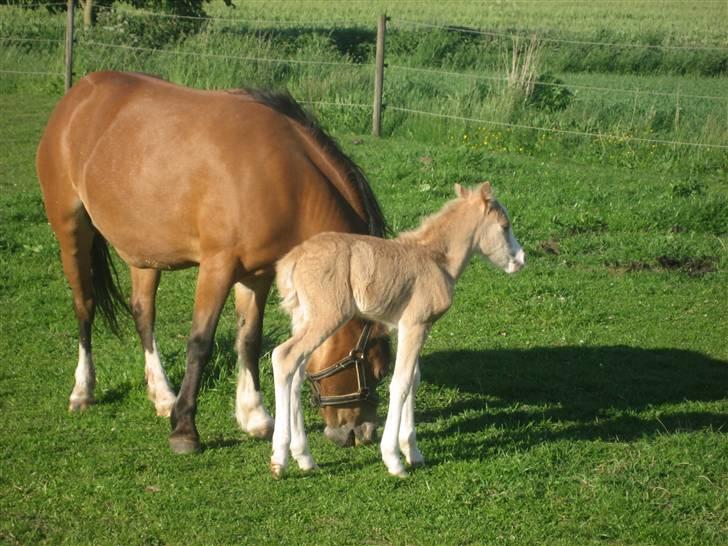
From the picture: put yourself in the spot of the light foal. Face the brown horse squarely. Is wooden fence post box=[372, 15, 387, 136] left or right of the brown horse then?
right

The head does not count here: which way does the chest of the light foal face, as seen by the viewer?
to the viewer's right

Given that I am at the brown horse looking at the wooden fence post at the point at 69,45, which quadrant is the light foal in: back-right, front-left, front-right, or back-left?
back-right

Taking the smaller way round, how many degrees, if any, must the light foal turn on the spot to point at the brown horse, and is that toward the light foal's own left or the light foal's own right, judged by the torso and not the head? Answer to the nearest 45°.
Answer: approximately 135° to the light foal's own left

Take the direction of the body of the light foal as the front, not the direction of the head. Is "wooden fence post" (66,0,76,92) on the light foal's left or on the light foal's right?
on the light foal's left

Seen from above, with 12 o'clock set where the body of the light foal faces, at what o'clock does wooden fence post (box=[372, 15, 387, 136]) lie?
The wooden fence post is roughly at 9 o'clock from the light foal.
